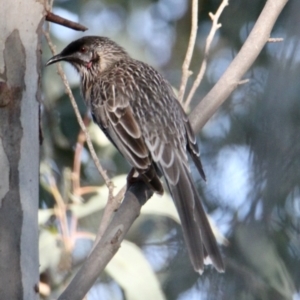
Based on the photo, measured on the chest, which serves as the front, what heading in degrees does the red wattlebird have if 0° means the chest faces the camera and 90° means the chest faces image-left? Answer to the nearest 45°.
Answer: approximately 135°
